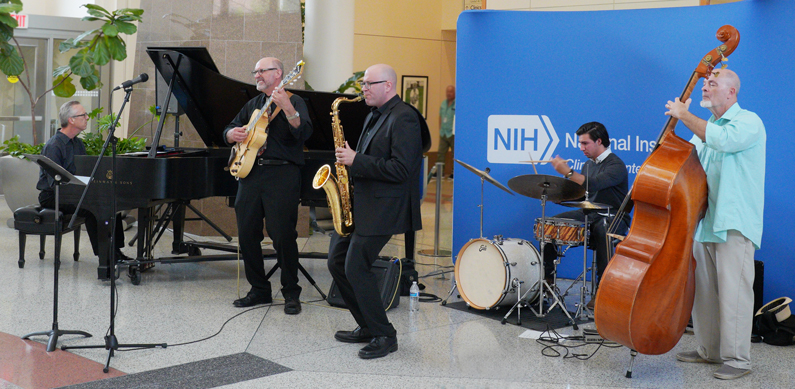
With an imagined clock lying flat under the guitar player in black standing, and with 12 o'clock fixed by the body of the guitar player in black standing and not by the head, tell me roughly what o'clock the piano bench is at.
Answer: The piano bench is roughly at 3 o'clock from the guitar player in black standing.

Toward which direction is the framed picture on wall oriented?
toward the camera

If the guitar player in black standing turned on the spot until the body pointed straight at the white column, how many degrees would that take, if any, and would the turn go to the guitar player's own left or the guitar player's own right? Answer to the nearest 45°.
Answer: approximately 135° to the guitar player's own right

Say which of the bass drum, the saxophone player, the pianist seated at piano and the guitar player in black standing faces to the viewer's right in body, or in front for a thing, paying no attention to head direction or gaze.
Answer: the pianist seated at piano

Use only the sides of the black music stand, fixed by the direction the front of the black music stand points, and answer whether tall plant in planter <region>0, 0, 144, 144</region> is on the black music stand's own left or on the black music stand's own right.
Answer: on the black music stand's own left

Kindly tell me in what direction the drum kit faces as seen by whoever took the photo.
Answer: facing the viewer and to the left of the viewer

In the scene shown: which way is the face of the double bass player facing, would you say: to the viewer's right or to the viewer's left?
to the viewer's left

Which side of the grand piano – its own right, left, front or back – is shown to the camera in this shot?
left

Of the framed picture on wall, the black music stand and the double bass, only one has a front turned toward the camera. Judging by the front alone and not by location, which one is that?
the framed picture on wall

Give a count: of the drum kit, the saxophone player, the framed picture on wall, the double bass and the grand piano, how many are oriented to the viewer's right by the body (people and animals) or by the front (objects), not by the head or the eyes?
0

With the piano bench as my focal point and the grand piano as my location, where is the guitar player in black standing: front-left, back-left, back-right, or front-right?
back-left

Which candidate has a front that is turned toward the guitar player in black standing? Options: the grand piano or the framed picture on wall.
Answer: the framed picture on wall

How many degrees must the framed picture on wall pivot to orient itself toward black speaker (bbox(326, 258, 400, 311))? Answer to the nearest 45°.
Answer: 0° — it already faces it

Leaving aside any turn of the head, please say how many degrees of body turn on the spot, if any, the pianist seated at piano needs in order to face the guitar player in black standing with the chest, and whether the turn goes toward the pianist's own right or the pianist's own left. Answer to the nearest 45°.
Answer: approximately 45° to the pianist's own right
